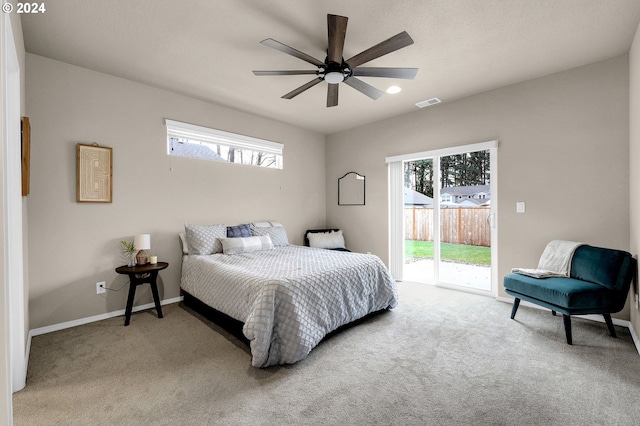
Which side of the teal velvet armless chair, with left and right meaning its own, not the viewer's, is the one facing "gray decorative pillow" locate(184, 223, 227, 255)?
front

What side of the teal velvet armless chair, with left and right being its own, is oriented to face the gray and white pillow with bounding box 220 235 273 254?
front

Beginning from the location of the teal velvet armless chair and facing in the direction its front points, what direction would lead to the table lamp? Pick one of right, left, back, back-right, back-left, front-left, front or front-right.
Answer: front

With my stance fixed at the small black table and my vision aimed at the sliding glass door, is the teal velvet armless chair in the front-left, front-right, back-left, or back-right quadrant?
front-right

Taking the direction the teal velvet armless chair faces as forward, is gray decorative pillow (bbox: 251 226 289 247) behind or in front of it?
in front

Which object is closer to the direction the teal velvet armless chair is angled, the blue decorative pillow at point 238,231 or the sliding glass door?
the blue decorative pillow

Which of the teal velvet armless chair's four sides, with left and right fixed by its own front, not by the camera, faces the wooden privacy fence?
right

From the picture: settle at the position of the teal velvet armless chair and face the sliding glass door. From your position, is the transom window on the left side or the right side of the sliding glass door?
left

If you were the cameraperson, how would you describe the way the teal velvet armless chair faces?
facing the viewer and to the left of the viewer

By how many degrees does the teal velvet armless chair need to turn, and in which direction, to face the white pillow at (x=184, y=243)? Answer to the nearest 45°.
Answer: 0° — it already faces it

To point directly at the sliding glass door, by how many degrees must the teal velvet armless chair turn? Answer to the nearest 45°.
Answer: approximately 90° to its right

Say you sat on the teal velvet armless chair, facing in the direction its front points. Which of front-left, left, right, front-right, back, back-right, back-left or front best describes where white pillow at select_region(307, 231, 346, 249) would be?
front-right
